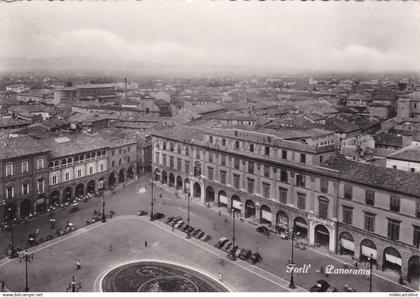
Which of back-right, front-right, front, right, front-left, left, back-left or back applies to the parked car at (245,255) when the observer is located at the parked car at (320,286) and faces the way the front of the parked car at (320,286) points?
right

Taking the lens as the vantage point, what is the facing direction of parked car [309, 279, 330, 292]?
facing the viewer and to the left of the viewer
